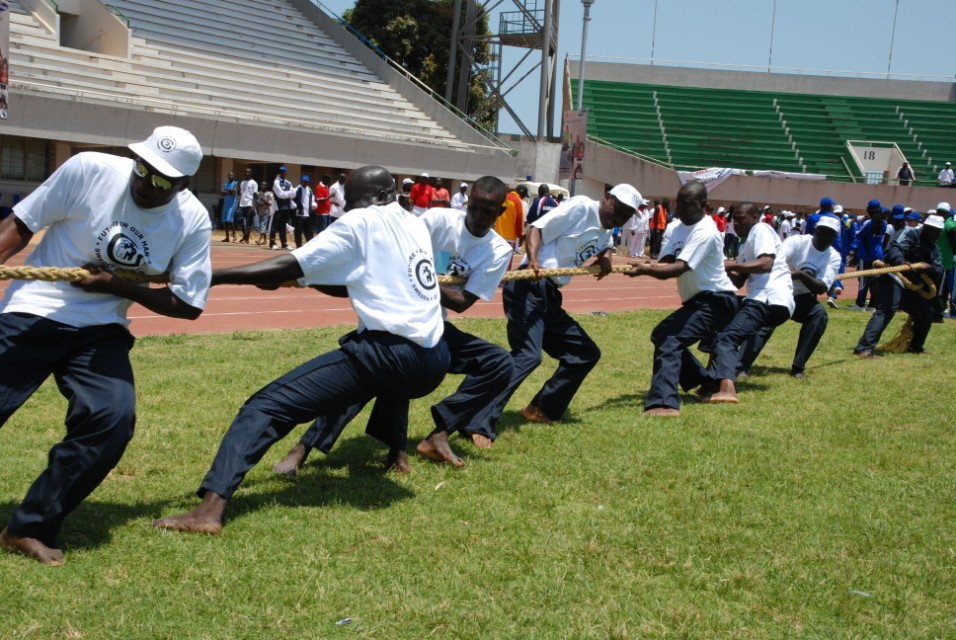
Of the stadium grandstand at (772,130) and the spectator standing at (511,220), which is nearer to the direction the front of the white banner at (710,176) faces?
the spectator standing

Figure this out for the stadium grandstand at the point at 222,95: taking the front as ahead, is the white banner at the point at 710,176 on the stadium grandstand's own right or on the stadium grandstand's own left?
on the stadium grandstand's own left

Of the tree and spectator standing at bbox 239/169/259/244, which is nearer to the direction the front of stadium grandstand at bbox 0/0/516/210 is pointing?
the spectator standing

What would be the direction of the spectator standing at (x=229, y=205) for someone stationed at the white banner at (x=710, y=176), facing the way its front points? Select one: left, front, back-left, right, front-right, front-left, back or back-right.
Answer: front-right

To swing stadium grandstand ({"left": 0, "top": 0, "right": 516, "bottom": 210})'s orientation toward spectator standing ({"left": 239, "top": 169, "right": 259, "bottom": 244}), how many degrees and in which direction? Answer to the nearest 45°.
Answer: approximately 45° to its right

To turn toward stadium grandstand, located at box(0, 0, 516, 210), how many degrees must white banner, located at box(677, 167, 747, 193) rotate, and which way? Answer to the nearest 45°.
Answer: approximately 45° to its right

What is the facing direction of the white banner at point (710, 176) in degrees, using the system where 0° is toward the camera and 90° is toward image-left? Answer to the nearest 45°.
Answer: approximately 0°

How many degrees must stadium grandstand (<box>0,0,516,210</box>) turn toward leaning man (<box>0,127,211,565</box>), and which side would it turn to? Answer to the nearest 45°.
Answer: approximately 45° to its right

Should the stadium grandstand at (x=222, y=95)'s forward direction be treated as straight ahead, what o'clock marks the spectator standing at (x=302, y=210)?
The spectator standing is roughly at 1 o'clock from the stadium grandstand.

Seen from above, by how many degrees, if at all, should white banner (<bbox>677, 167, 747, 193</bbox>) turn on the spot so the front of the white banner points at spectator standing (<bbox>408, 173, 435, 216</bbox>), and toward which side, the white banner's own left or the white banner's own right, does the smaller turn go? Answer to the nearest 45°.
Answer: approximately 45° to the white banner's own right

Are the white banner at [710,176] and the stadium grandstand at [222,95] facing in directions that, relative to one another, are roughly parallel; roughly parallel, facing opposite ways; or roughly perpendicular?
roughly perpendicular

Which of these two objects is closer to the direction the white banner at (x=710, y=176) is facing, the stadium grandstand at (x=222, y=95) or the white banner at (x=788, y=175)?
the stadium grandstand
